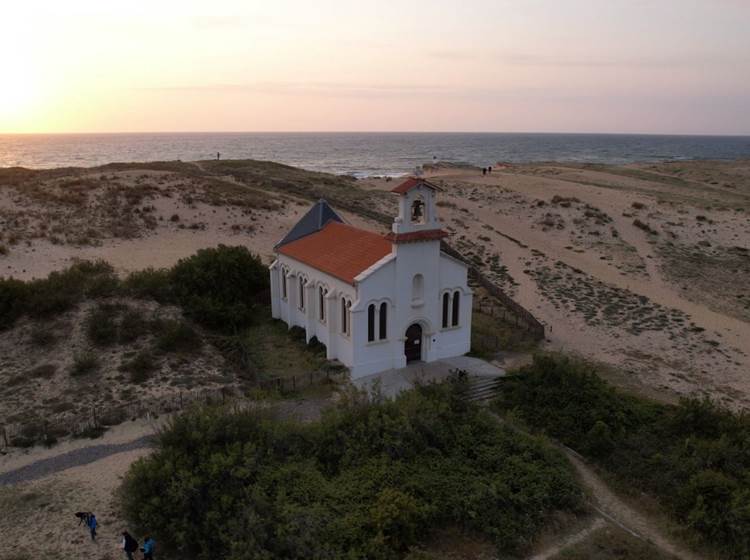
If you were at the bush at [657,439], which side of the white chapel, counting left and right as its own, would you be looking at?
front

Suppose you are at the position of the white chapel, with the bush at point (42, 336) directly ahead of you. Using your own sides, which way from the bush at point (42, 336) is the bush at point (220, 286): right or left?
right

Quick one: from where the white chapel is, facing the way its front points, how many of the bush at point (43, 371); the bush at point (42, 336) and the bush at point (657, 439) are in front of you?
1

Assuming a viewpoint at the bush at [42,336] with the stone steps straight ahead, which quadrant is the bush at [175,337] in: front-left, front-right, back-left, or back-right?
front-left

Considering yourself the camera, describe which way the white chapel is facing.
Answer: facing the viewer and to the right of the viewer

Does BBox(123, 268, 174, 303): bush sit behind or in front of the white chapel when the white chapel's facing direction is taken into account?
behind

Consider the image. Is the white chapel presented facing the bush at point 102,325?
no

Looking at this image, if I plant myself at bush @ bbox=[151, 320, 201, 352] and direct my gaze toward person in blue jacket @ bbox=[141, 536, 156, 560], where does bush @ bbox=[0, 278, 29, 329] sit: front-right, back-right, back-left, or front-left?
back-right

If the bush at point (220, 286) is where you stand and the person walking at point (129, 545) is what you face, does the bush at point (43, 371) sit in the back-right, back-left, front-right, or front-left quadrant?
front-right

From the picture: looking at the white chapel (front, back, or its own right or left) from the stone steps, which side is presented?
front

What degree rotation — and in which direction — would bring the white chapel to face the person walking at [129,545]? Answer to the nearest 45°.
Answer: approximately 90° to its right

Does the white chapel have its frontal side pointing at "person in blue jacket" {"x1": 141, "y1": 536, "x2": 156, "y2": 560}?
no

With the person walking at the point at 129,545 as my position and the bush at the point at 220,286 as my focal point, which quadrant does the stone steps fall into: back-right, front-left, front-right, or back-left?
front-right

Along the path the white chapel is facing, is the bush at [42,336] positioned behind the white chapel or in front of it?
behind

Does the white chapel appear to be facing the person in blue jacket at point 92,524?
no

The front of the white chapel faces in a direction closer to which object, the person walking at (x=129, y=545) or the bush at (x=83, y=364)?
the person walking

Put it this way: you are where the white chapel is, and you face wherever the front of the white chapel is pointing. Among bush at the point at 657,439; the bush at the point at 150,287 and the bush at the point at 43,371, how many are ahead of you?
1
